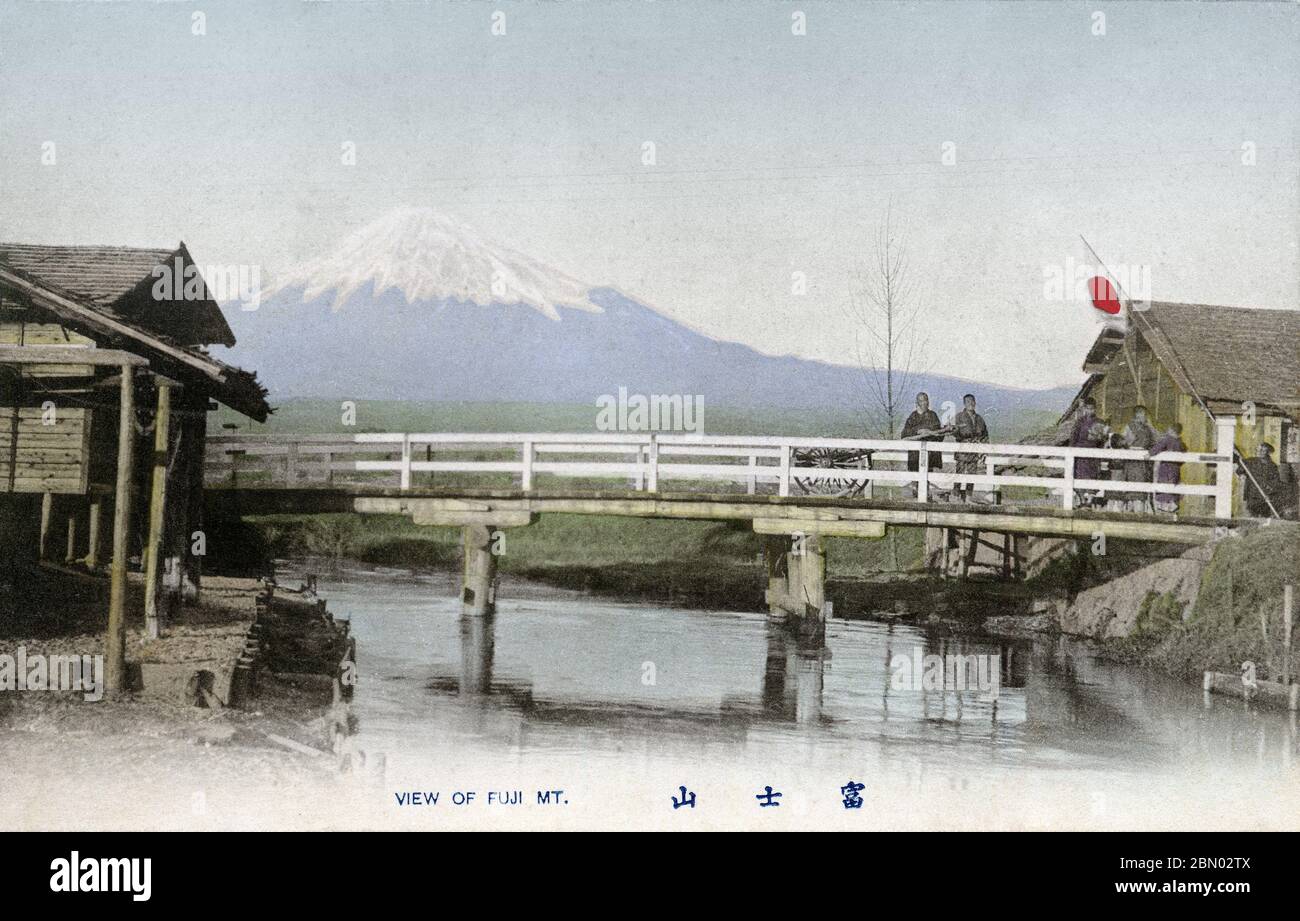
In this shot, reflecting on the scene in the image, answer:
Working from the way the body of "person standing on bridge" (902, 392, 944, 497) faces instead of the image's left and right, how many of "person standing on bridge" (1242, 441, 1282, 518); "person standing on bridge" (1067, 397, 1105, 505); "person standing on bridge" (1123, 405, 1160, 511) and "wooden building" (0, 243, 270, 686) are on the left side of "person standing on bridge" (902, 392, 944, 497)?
3

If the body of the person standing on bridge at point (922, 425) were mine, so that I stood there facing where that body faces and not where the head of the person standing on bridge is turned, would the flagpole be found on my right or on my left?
on my left

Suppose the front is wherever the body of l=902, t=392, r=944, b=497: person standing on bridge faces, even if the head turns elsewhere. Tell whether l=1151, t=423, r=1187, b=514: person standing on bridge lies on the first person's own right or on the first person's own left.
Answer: on the first person's own left

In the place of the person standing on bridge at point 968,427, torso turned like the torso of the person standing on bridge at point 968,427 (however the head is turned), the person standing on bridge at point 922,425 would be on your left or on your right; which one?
on your right

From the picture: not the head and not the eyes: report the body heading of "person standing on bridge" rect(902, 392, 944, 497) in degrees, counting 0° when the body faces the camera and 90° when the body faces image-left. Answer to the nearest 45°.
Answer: approximately 0°

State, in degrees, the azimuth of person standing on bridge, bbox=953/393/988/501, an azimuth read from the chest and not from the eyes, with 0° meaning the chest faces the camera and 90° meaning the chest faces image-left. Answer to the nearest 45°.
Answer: approximately 0°

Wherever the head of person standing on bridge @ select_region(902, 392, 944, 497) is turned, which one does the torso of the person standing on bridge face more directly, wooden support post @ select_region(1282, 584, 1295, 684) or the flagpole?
the wooden support post

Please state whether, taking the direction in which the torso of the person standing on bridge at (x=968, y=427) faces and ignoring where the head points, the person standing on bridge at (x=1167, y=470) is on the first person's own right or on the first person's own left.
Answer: on the first person's own left
